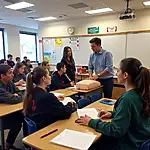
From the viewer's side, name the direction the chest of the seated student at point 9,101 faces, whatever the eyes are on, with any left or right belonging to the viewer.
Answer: facing to the right of the viewer

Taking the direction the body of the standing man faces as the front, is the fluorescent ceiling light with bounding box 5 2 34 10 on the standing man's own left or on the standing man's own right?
on the standing man's own right

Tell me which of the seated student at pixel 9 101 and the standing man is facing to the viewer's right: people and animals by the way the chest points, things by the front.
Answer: the seated student

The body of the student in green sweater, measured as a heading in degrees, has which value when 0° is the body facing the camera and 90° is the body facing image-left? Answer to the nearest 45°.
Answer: approximately 135°

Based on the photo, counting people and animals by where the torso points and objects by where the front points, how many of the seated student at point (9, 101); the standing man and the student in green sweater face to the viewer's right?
1

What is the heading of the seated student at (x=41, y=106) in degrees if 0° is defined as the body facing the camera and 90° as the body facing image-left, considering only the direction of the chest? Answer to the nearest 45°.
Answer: approximately 225°

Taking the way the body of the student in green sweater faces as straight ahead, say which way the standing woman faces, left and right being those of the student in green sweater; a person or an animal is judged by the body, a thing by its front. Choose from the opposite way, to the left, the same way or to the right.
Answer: the opposite way

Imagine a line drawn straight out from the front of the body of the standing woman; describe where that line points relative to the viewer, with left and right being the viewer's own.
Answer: facing the viewer and to the right of the viewer

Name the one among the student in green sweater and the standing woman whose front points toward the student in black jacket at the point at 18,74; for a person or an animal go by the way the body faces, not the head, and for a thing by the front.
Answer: the student in green sweater

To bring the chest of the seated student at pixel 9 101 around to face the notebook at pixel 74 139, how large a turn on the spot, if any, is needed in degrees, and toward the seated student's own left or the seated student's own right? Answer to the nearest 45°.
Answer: approximately 90° to the seated student's own right

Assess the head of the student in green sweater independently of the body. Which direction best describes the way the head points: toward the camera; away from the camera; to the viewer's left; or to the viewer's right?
to the viewer's left

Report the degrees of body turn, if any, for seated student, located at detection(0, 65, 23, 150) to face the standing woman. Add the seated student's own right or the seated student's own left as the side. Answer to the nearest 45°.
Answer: approximately 45° to the seated student's own left

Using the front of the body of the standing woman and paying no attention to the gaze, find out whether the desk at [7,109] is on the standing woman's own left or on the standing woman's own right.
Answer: on the standing woman's own right

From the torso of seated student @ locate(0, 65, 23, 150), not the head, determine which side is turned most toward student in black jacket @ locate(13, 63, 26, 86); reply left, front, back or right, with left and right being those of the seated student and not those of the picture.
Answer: left

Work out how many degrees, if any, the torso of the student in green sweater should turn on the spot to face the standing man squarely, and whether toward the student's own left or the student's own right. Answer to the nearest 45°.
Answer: approximately 45° to the student's own right
